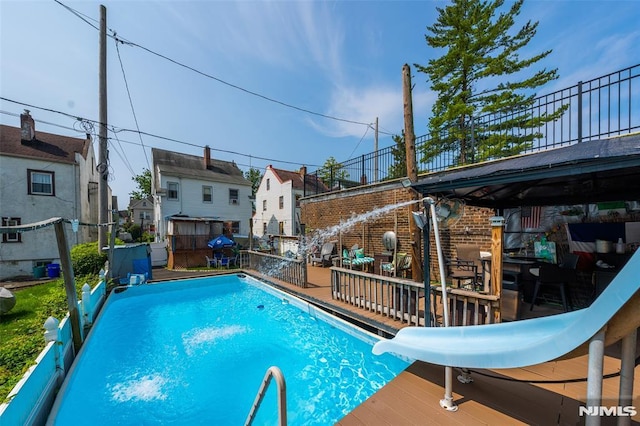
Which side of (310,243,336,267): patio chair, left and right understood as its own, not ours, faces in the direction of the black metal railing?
left

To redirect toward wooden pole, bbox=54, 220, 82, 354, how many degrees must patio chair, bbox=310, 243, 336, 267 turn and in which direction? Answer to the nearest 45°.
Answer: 0° — it already faces it

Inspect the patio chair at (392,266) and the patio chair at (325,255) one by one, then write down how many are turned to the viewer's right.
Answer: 0

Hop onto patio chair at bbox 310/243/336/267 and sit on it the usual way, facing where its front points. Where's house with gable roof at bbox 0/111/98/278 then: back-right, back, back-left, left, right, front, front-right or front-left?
front-right

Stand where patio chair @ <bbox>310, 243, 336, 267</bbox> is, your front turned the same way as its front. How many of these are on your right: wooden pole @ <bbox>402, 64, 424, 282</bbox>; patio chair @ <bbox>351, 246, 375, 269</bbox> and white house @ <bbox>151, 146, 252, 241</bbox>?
1

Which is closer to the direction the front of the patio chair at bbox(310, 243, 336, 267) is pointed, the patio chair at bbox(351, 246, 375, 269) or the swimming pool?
the swimming pool

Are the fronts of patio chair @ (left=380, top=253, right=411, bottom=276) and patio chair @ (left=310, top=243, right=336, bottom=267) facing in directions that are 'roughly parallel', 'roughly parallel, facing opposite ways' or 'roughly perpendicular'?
roughly parallel

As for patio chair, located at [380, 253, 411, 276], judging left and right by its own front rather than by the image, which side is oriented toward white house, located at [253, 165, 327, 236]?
right

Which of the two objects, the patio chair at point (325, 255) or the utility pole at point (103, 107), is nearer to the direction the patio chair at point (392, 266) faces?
the utility pole

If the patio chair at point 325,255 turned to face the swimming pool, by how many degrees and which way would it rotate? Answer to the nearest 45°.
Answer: approximately 45° to its left

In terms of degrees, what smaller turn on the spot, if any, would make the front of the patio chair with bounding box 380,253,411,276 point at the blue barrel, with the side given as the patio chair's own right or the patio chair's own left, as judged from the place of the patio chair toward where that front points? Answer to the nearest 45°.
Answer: approximately 45° to the patio chair's own right

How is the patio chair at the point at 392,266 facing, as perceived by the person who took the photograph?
facing the viewer and to the left of the viewer

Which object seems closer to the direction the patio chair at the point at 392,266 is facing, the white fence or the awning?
the white fence
